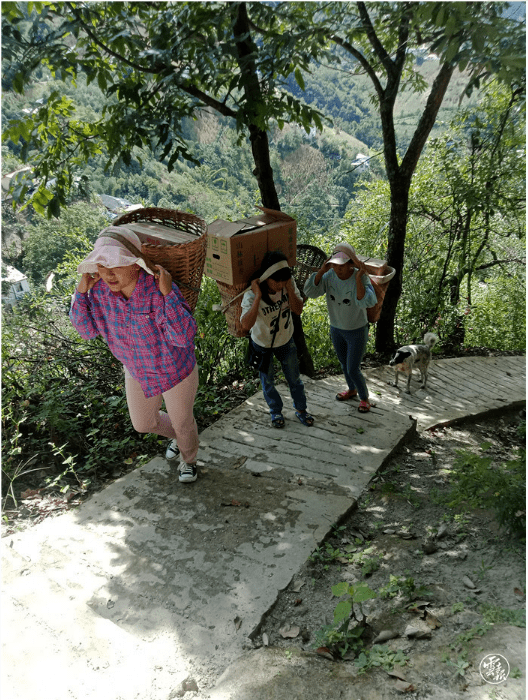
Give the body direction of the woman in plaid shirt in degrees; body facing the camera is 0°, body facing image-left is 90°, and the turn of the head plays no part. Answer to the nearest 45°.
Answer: approximately 45°

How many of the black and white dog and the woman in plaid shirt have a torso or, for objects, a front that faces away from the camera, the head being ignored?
0

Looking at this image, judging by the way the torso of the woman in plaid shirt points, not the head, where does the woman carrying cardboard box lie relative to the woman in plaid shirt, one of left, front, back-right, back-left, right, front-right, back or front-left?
back

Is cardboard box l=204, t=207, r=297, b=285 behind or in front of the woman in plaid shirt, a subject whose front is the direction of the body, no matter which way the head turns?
behind

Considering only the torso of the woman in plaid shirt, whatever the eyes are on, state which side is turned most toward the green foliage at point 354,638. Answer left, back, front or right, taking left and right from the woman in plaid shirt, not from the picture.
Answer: left

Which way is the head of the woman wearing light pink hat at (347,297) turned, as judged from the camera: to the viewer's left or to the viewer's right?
to the viewer's left

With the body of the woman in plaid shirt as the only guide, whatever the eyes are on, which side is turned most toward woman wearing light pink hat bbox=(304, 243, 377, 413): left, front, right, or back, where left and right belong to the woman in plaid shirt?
back
